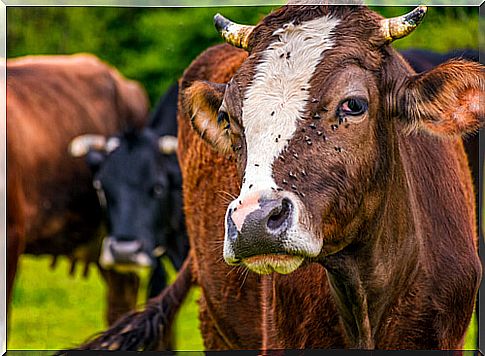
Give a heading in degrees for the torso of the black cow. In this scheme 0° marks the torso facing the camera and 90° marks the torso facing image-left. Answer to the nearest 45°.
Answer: approximately 45°

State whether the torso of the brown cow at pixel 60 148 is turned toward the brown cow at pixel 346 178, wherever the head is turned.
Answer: no
